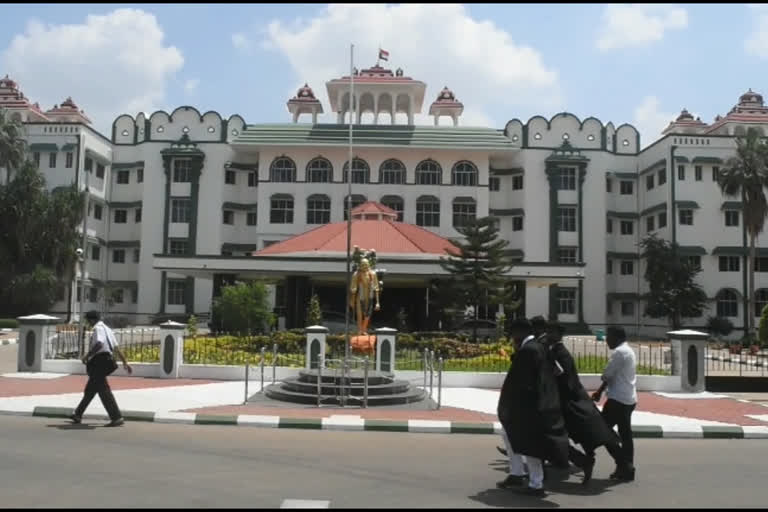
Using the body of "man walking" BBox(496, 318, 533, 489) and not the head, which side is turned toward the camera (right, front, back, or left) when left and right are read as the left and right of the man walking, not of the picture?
left

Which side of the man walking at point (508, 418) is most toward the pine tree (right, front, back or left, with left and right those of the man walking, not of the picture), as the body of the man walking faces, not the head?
right

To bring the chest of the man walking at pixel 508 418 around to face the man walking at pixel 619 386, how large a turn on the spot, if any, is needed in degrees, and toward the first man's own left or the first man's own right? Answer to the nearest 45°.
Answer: approximately 135° to the first man's own right

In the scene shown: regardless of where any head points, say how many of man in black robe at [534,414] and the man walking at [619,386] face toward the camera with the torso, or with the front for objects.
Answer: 0

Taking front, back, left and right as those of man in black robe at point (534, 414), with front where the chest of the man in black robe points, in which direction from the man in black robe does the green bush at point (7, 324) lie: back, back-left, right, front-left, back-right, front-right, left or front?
front-right

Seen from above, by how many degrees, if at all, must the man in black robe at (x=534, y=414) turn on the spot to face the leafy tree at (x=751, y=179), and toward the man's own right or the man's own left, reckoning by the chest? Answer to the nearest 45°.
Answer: approximately 90° to the man's own right

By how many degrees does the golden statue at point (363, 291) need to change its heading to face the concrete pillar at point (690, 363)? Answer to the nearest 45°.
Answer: approximately 45° to its left

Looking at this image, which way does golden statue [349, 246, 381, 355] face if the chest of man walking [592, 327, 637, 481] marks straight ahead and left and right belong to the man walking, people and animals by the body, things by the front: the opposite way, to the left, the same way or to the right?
to the left

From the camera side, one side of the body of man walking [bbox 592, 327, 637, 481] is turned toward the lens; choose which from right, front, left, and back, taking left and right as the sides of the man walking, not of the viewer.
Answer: left

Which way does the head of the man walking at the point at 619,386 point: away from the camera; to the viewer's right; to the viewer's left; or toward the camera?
to the viewer's left

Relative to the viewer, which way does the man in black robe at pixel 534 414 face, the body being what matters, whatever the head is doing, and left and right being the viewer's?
facing to the left of the viewer

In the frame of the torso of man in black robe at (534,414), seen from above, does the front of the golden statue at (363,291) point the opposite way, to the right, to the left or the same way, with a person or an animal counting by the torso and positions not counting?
to the left

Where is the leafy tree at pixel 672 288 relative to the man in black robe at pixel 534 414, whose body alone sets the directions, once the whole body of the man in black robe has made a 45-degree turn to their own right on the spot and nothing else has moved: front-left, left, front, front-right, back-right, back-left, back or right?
front-right

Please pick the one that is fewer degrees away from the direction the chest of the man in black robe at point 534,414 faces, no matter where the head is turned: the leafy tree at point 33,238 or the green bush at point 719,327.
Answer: the leafy tree
